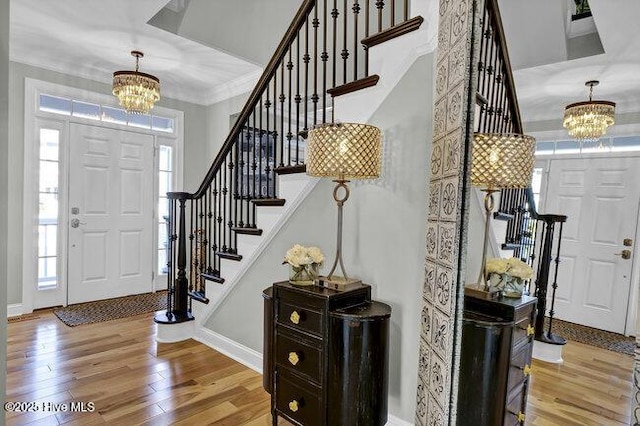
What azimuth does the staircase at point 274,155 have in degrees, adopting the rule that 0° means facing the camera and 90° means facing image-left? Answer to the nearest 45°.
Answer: approximately 135°

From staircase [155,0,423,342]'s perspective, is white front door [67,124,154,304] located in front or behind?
in front

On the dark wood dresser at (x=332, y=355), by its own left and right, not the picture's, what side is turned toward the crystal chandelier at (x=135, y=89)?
right

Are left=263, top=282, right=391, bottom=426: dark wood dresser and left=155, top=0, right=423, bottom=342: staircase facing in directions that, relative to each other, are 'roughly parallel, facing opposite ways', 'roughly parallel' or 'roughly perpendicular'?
roughly perpendicular

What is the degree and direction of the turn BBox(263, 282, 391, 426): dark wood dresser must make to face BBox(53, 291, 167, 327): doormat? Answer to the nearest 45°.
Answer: approximately 90° to its right

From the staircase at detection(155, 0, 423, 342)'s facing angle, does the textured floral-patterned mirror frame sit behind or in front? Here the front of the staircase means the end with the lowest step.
behind

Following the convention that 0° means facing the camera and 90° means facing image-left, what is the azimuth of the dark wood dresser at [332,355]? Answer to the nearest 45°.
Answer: approximately 45°

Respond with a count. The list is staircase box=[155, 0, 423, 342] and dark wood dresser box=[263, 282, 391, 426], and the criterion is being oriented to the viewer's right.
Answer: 0
